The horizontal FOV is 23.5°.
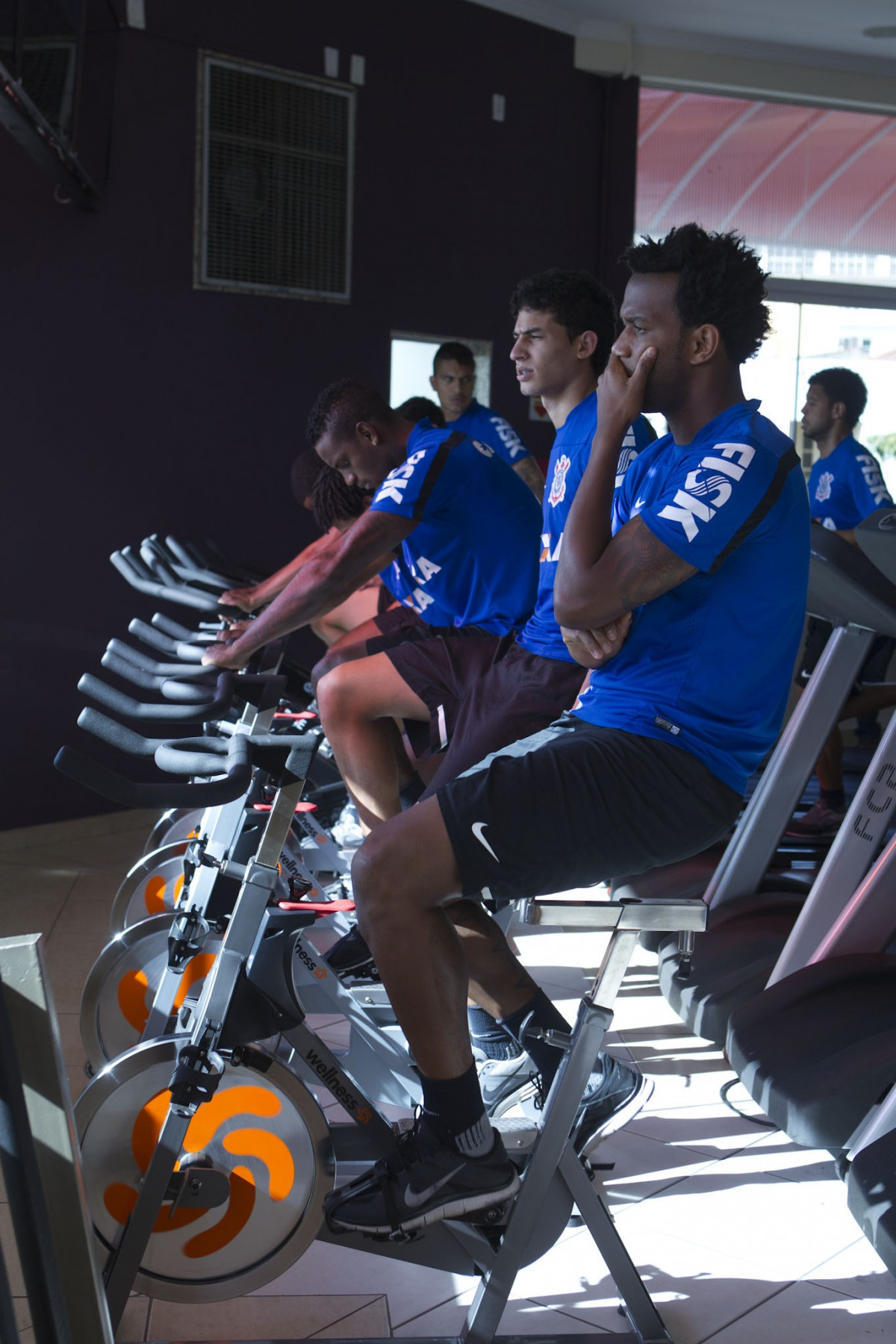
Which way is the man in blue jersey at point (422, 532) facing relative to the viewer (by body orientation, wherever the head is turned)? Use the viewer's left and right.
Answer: facing to the left of the viewer

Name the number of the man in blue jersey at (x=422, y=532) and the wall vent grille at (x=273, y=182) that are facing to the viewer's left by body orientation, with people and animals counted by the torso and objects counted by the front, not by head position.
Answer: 1

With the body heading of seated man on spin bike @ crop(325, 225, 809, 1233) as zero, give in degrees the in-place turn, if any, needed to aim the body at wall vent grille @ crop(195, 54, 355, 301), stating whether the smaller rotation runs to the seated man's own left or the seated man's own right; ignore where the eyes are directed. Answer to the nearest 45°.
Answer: approximately 90° to the seated man's own right

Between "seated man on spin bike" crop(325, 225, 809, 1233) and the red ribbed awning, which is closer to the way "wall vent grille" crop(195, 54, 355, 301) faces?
the seated man on spin bike

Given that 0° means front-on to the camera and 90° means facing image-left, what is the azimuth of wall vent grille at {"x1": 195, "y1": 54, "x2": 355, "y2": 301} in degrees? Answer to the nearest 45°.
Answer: approximately 315°

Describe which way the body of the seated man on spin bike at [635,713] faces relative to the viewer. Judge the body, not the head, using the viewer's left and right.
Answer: facing to the left of the viewer

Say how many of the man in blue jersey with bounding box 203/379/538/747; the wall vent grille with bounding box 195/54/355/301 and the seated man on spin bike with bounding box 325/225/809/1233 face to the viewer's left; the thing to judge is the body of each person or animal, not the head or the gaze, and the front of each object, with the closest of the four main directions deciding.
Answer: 2

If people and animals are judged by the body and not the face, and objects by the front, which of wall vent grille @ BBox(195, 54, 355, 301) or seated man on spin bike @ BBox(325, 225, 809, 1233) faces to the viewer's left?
the seated man on spin bike
